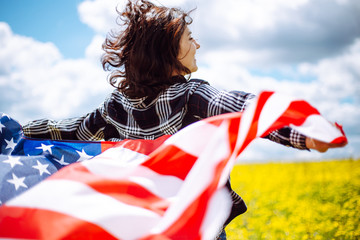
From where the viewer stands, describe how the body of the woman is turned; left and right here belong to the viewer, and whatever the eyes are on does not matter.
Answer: facing away from the viewer and to the right of the viewer
